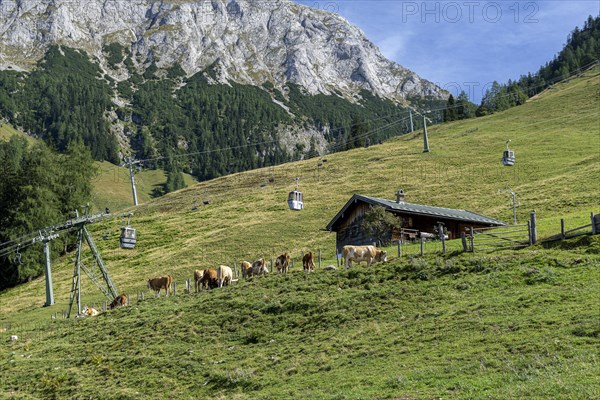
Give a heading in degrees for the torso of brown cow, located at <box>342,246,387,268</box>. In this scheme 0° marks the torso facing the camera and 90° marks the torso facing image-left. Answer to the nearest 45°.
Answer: approximately 270°

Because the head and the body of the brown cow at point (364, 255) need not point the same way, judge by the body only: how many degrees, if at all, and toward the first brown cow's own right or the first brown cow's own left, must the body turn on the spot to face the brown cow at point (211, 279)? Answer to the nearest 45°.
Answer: approximately 180°

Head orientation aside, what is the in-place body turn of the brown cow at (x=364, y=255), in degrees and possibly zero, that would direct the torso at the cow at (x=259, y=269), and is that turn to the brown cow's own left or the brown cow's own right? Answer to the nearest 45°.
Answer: approximately 135° to the brown cow's own left

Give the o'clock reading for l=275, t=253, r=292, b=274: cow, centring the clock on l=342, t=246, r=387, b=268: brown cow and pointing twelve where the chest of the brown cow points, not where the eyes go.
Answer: The cow is roughly at 7 o'clock from the brown cow.

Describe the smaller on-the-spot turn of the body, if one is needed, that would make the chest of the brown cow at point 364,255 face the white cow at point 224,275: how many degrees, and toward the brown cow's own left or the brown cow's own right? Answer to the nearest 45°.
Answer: approximately 180°

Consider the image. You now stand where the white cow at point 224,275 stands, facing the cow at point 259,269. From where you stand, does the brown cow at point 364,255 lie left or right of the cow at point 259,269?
right
